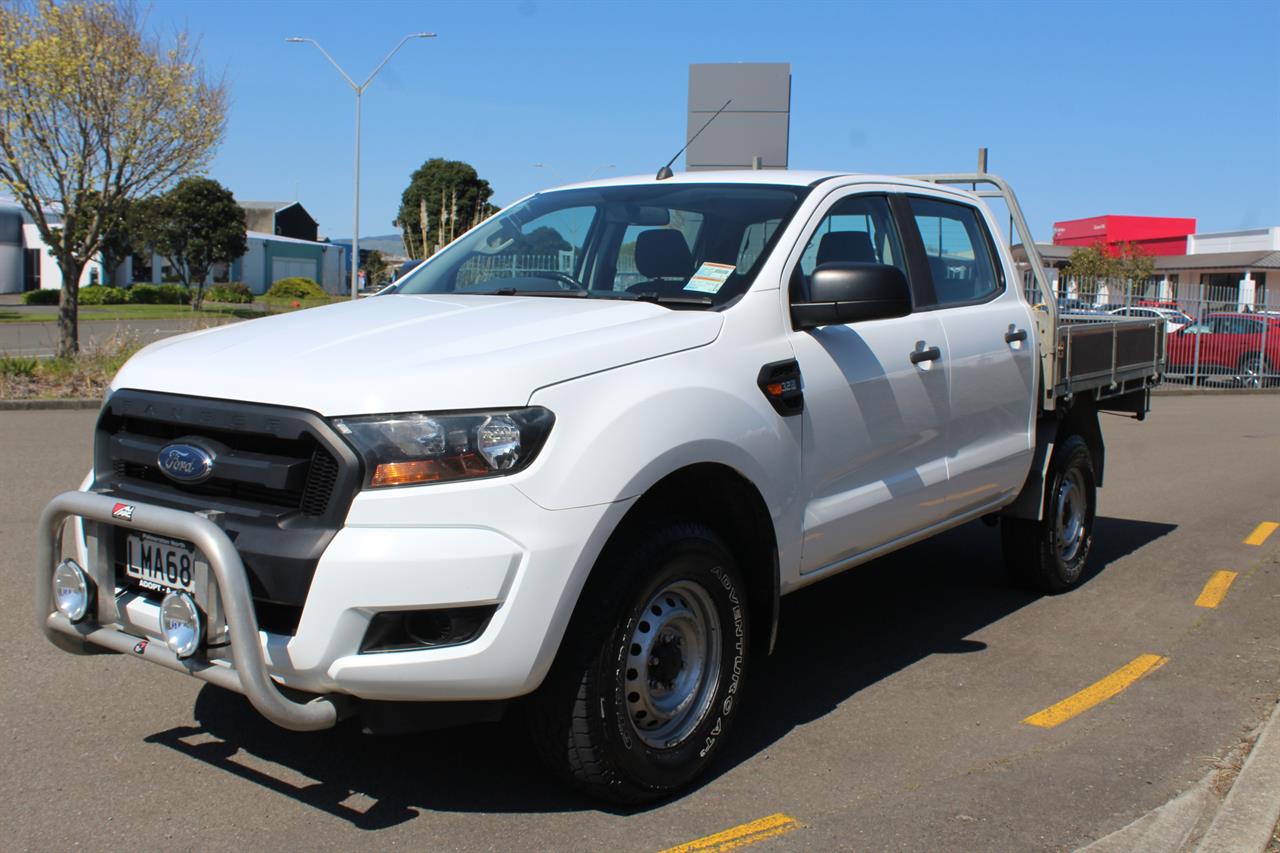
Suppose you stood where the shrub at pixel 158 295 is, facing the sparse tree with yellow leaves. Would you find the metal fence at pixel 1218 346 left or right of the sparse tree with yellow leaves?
left

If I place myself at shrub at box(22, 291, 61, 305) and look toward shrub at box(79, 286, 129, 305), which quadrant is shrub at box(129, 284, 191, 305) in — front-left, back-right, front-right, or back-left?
front-left

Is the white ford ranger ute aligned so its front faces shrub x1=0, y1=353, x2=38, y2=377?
no

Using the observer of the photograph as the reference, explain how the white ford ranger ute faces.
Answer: facing the viewer and to the left of the viewer

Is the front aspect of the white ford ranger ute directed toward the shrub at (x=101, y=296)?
no

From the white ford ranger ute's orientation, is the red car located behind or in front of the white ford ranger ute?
behind

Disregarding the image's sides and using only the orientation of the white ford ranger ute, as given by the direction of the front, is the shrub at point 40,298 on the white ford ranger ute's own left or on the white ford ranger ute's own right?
on the white ford ranger ute's own right

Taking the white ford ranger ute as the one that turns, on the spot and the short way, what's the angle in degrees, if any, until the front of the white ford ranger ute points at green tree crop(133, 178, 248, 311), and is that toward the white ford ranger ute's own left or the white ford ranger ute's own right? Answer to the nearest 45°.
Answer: approximately 135° to the white ford ranger ute's own right

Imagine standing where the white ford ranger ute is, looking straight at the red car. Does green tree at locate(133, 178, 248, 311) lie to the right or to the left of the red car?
left

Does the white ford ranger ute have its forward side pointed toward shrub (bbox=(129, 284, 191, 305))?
no

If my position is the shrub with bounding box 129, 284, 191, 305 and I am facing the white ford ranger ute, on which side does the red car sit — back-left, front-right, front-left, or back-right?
front-left
